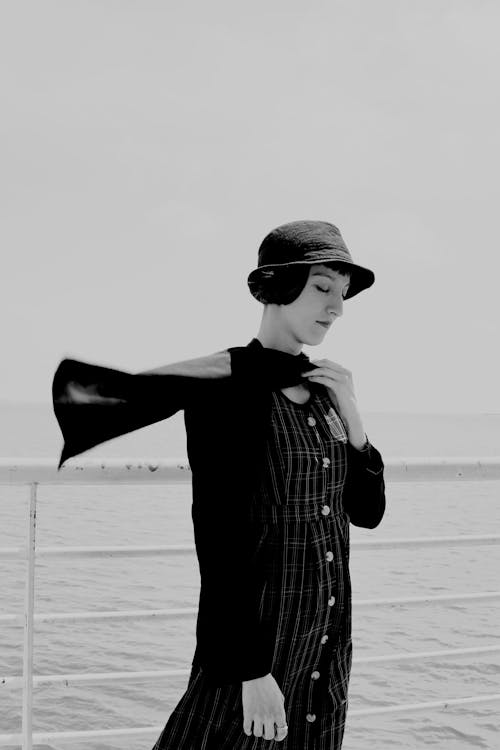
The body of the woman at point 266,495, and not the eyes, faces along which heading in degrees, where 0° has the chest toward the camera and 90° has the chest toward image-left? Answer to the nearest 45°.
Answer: approximately 315°
